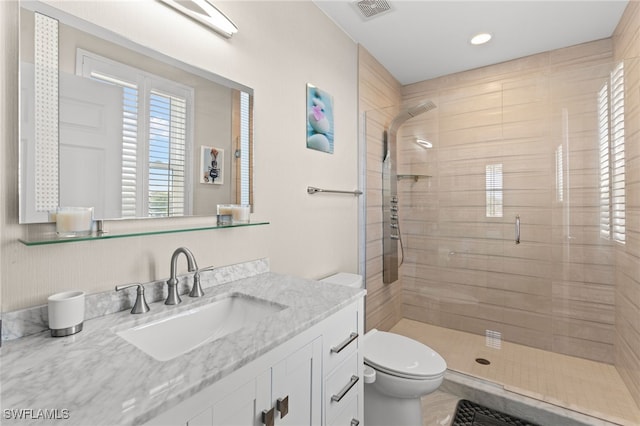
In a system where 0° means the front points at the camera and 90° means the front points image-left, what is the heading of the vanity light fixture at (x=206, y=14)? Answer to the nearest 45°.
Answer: approximately 315°

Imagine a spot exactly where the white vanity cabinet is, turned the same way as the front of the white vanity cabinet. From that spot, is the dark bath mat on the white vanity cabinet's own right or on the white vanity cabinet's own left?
on the white vanity cabinet's own left

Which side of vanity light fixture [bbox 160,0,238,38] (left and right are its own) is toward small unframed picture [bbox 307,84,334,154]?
left

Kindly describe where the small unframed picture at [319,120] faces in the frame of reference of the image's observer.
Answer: facing the viewer and to the right of the viewer

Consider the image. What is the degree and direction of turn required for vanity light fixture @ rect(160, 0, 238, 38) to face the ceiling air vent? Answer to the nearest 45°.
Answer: approximately 45° to its left

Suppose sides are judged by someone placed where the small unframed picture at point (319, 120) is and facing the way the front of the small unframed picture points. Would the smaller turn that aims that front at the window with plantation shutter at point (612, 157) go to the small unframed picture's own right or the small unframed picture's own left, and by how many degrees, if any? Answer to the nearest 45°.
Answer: approximately 45° to the small unframed picture's own left

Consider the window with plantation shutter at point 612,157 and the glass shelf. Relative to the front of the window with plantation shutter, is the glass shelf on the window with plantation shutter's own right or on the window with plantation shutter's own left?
on the window with plantation shutter's own left

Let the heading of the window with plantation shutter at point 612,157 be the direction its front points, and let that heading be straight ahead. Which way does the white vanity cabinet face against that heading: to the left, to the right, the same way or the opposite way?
the opposite way

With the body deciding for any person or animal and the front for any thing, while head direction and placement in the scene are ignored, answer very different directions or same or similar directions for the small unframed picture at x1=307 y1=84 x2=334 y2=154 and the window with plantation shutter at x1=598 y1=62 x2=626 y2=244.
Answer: very different directions

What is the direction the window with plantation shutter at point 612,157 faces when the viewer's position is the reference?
facing to the left of the viewer

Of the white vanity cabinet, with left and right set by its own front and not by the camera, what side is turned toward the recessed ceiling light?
left
